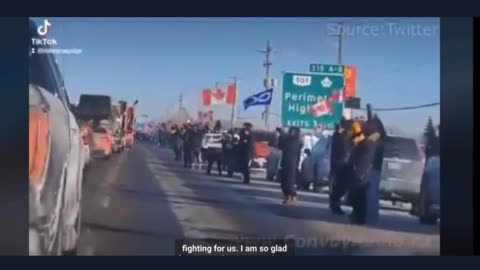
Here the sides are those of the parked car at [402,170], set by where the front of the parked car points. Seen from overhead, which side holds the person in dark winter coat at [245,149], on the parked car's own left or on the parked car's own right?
on the parked car's own left

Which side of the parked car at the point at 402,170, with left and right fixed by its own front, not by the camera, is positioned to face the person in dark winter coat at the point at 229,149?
left

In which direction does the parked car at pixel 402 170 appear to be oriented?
away from the camera

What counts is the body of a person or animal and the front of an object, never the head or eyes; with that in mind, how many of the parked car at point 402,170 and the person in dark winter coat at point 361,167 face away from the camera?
1

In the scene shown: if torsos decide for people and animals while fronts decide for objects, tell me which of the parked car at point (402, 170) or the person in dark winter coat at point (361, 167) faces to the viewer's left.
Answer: the person in dark winter coat

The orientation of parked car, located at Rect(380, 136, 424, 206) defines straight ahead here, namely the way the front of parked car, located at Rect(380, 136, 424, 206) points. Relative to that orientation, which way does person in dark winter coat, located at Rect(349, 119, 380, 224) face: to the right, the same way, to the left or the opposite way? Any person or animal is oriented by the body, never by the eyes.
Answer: to the left

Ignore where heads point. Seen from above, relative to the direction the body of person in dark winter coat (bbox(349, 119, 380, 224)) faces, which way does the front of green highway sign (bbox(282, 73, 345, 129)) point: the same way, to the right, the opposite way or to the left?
to the left

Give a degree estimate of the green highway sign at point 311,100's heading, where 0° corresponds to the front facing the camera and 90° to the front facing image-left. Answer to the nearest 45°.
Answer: approximately 0°

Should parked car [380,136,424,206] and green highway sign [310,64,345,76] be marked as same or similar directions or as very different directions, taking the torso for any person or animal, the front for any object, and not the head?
very different directions

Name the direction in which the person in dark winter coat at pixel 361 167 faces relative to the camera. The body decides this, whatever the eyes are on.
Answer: to the viewer's left

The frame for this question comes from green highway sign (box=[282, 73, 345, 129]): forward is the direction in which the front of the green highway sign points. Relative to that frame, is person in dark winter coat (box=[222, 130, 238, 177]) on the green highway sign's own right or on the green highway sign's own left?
on the green highway sign's own right
